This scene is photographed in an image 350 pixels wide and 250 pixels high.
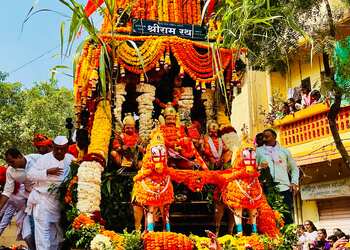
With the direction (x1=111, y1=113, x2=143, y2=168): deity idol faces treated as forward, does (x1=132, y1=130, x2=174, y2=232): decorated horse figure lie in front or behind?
in front

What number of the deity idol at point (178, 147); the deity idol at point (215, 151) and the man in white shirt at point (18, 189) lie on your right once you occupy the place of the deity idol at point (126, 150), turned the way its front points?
1

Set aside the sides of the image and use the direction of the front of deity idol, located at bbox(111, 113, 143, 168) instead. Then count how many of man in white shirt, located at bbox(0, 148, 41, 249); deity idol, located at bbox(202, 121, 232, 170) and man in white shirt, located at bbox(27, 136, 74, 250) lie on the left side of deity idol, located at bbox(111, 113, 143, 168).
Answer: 1

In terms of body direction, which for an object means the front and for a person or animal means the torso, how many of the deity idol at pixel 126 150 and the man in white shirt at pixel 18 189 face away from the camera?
0

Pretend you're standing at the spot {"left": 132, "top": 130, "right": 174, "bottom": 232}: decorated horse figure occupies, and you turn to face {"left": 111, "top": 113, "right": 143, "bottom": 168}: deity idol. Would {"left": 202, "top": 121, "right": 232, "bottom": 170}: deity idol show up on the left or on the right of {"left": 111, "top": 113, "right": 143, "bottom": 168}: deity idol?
right

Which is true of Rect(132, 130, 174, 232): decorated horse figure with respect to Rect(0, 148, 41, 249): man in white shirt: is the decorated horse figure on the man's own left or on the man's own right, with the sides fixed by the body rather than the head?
on the man's own left

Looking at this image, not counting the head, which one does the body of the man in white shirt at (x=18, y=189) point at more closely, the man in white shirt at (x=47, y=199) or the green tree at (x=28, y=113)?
the man in white shirt

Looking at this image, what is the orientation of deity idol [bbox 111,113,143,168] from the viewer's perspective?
toward the camera

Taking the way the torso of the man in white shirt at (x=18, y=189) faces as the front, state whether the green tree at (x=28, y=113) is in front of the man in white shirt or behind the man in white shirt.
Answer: behind

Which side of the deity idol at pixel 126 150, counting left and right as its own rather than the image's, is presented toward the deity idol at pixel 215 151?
left
